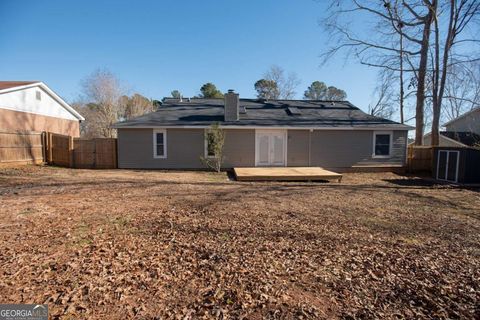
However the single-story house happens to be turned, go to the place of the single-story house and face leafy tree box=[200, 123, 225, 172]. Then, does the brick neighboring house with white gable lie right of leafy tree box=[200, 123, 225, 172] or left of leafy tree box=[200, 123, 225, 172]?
right

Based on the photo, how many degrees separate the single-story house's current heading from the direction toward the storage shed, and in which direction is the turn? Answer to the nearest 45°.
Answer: approximately 90° to its right

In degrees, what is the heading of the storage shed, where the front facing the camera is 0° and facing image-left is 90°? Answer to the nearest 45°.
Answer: approximately 45°

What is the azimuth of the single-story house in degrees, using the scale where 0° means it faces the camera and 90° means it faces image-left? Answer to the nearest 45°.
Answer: approximately 180°

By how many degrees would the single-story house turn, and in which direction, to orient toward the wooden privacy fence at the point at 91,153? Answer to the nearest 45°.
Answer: approximately 90° to its left

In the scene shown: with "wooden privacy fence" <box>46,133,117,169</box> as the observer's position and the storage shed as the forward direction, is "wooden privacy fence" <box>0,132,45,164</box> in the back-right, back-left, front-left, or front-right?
back-right

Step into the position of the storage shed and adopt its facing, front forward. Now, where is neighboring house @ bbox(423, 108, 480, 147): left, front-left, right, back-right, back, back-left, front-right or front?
back-right
